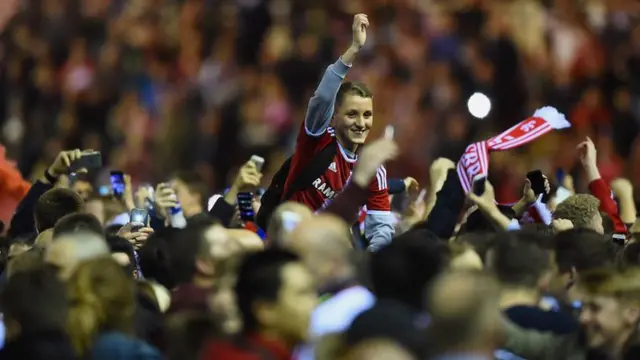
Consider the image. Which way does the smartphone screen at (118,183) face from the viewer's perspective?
toward the camera

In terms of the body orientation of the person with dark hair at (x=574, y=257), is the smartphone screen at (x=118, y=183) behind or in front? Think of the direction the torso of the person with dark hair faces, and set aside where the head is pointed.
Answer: in front

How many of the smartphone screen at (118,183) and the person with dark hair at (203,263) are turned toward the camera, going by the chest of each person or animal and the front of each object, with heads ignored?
1

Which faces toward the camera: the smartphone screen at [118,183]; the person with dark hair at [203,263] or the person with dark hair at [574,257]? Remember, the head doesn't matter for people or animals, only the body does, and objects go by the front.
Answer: the smartphone screen

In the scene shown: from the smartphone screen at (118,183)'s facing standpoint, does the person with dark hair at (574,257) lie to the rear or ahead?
ahead

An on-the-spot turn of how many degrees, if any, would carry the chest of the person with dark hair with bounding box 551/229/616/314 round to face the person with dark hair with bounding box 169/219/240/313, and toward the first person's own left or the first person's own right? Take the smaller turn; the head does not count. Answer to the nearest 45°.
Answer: approximately 45° to the first person's own left
